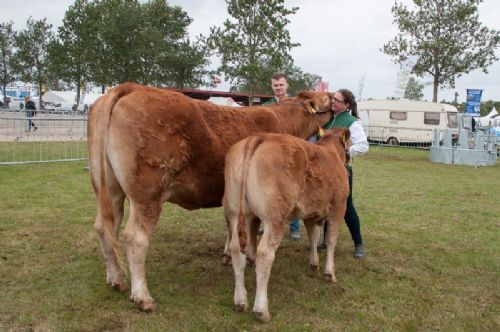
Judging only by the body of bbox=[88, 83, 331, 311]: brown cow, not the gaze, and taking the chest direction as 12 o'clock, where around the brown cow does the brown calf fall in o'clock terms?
The brown calf is roughly at 2 o'clock from the brown cow.

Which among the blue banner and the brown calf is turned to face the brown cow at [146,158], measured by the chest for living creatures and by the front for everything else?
the blue banner

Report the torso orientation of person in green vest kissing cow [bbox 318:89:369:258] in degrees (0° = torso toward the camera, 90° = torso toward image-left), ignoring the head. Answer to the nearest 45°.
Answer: approximately 90°

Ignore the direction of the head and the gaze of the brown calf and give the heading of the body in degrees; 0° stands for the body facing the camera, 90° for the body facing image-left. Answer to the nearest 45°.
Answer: approximately 225°

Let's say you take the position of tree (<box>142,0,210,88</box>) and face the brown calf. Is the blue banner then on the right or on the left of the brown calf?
left

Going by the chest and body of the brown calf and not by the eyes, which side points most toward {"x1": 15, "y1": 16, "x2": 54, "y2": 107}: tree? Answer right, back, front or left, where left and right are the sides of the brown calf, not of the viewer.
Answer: left

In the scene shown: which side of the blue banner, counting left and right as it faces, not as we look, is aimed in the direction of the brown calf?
front

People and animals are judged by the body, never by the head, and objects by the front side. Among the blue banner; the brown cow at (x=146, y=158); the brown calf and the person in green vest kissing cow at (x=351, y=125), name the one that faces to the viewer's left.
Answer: the person in green vest kissing cow

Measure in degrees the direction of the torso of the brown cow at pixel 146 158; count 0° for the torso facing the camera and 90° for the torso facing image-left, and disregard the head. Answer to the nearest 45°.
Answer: approximately 225°

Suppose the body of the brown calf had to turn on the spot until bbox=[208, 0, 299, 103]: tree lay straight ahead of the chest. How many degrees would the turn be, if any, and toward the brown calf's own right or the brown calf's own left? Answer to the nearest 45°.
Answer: approximately 45° to the brown calf's own left

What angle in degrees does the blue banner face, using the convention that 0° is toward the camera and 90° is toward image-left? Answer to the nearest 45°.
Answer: approximately 0°

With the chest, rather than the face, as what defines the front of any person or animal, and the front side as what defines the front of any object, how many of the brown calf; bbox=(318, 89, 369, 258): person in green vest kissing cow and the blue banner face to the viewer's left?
1
